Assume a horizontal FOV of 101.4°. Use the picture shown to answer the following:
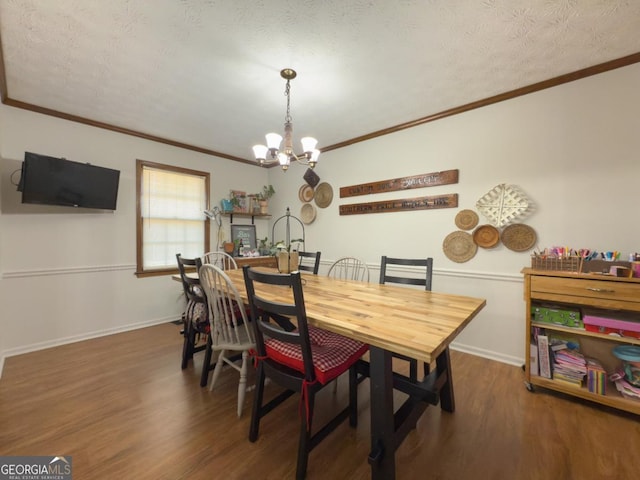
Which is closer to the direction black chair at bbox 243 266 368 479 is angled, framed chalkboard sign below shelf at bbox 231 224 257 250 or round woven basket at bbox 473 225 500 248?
the round woven basket

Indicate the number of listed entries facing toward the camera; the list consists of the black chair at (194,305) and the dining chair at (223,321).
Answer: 0

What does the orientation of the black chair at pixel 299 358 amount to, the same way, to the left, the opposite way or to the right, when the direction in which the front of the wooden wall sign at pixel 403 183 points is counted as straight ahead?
the opposite way

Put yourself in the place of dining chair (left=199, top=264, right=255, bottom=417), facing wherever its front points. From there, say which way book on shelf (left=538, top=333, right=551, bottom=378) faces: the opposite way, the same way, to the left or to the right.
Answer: the opposite way

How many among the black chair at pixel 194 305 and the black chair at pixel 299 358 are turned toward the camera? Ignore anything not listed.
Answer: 0

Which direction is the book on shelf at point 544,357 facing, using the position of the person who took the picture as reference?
facing the viewer

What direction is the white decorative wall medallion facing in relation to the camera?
toward the camera

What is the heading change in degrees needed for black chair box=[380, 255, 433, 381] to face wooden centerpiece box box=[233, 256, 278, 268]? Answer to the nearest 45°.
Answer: approximately 90° to its right

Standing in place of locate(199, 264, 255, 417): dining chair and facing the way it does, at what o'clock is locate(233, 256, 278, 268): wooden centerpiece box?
The wooden centerpiece box is roughly at 11 o'clock from the dining chair.

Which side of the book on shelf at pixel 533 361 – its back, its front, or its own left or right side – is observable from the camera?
front

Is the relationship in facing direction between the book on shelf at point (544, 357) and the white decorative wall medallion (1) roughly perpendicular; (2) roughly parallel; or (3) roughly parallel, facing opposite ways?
roughly parallel

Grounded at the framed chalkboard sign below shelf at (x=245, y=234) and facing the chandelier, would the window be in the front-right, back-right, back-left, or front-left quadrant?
front-right

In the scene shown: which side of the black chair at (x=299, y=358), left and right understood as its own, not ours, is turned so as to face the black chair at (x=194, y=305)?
left

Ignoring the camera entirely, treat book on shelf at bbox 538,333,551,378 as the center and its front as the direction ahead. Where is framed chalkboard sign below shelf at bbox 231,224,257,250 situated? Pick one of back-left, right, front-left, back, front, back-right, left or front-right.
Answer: right

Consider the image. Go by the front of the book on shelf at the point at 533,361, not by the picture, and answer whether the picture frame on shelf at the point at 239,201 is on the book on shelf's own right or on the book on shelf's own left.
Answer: on the book on shelf's own right

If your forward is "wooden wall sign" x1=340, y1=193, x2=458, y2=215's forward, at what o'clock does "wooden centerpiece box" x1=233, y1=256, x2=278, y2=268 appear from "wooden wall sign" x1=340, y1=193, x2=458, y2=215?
The wooden centerpiece box is roughly at 2 o'clock from the wooden wall sign.

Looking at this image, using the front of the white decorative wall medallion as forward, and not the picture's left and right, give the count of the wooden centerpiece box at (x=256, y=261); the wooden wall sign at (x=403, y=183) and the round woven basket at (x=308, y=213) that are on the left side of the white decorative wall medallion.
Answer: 0

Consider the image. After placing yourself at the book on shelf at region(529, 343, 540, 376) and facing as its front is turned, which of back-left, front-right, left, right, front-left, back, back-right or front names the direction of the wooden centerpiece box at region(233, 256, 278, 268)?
right

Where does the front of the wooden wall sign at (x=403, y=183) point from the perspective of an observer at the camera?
facing the viewer and to the left of the viewer

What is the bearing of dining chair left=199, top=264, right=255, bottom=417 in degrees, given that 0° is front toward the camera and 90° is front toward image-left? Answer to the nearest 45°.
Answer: approximately 225°

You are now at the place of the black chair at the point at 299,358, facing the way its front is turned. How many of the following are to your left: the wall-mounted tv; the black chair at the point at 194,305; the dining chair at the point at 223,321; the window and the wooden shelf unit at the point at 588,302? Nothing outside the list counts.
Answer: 4
